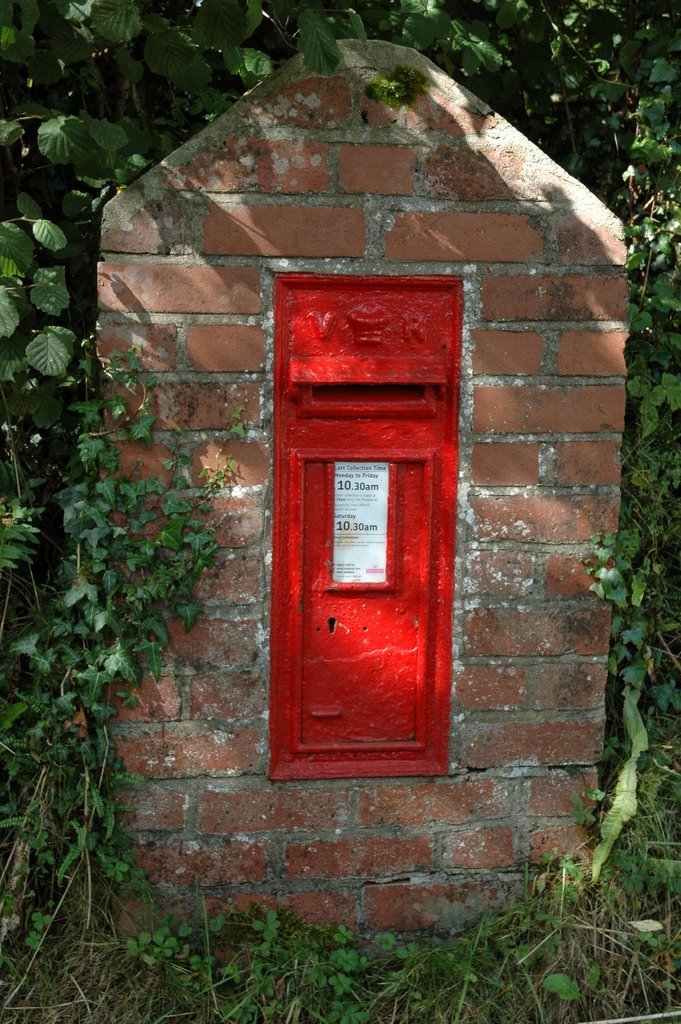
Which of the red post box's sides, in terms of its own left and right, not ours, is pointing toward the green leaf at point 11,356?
right

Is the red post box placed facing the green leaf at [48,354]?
no

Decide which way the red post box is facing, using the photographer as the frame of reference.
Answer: facing the viewer

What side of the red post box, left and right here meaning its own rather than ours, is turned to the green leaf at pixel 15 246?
right

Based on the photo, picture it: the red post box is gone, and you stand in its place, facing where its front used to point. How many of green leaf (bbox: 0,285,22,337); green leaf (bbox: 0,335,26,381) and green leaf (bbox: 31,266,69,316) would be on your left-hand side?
0
